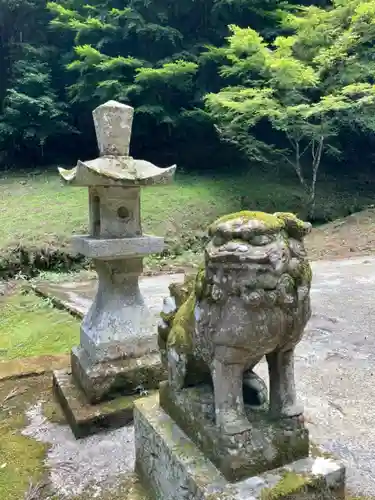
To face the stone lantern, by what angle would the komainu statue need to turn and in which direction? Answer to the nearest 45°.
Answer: approximately 180°

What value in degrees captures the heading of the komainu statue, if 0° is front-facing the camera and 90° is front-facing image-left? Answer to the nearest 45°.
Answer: approximately 315°
